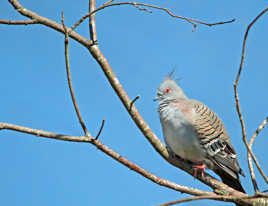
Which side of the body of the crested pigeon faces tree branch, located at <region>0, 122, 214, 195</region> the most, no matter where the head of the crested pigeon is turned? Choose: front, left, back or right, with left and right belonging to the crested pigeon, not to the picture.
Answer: front

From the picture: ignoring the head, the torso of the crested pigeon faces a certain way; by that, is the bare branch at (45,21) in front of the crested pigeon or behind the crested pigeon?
in front

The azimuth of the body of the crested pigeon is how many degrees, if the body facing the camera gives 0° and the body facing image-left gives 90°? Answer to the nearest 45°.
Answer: approximately 45°

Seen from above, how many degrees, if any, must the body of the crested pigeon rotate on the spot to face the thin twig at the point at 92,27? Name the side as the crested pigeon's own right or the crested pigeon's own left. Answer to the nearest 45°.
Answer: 0° — it already faces it
